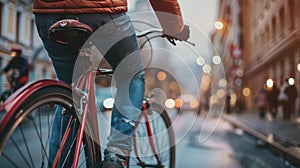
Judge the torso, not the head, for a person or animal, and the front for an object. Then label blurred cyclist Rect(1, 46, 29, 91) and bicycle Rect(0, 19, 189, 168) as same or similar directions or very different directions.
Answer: very different directions

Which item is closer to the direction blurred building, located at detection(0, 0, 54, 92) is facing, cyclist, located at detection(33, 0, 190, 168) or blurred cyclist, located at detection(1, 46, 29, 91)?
the cyclist, located at detection(33, 0, 190, 168)

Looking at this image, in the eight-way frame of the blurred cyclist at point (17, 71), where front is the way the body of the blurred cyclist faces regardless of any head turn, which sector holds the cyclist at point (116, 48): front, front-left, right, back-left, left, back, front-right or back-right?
front-left

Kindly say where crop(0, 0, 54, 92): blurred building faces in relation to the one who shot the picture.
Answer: facing the viewer and to the right of the viewer

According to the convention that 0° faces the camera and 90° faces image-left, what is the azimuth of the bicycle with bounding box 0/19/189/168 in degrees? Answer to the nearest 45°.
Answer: approximately 225°

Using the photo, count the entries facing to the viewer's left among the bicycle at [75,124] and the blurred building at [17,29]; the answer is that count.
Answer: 0
